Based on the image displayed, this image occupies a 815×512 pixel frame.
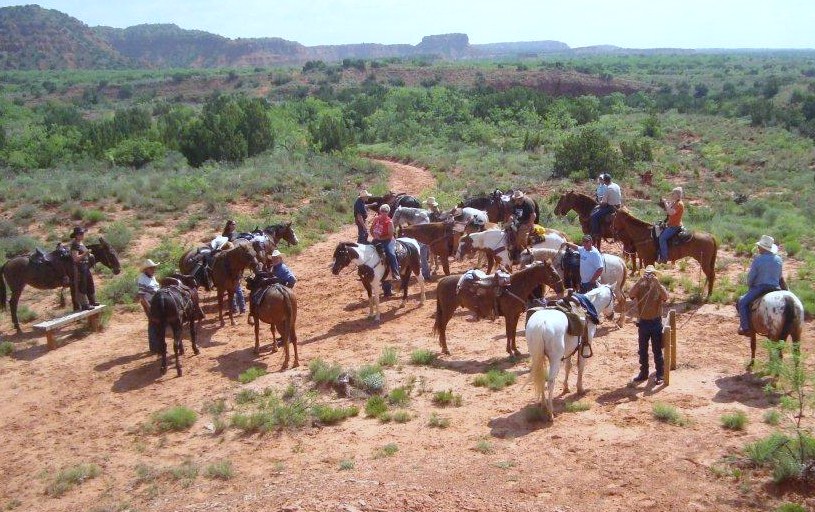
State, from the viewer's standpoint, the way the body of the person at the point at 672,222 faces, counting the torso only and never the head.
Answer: to the viewer's left

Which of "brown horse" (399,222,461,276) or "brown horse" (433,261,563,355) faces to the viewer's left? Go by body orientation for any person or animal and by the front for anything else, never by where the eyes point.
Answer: "brown horse" (399,222,461,276)

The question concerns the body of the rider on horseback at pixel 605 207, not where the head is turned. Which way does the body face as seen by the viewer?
to the viewer's left

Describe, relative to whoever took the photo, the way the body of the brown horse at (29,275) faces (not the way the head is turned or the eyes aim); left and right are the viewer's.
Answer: facing to the right of the viewer

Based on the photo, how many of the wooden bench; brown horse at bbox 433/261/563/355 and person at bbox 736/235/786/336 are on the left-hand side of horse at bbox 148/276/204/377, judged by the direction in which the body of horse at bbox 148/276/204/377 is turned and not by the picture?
1

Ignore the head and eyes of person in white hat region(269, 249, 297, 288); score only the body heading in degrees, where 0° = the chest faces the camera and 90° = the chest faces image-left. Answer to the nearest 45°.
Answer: approximately 90°

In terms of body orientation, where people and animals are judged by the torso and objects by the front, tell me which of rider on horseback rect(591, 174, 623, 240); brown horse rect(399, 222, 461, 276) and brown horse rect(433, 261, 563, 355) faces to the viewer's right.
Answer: brown horse rect(433, 261, 563, 355)

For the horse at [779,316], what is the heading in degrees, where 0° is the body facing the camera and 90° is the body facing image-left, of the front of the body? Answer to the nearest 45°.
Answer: approximately 135°

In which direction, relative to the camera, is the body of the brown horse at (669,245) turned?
to the viewer's left

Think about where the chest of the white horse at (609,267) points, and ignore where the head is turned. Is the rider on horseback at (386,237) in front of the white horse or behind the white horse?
in front

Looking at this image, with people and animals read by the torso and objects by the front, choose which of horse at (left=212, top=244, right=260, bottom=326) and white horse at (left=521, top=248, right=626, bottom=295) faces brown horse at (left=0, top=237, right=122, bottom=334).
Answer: the white horse
